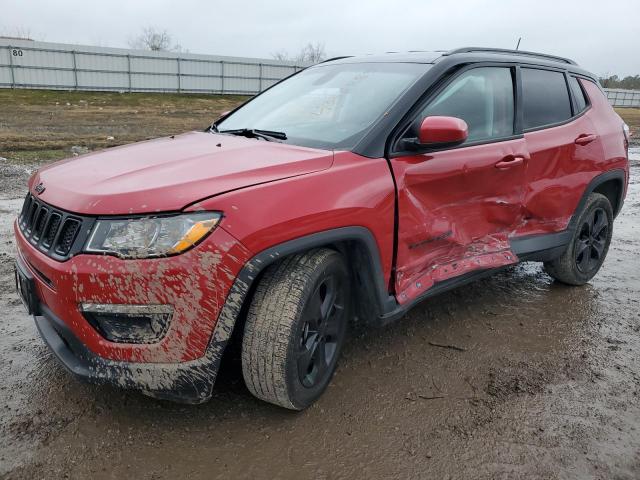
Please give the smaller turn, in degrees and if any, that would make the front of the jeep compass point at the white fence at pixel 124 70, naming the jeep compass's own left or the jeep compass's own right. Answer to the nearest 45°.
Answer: approximately 135° to the jeep compass's own right

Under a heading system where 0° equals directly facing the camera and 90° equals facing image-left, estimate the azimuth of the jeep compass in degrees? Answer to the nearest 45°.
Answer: approximately 45°
